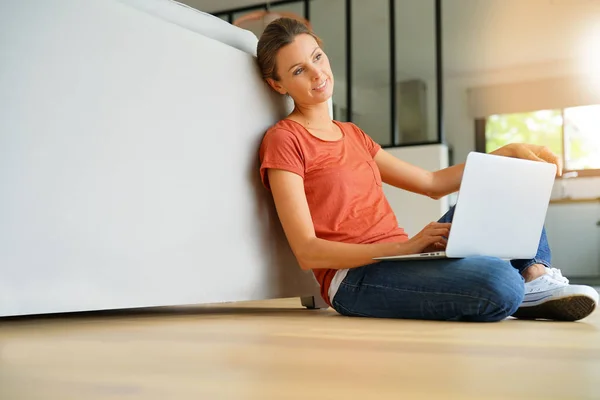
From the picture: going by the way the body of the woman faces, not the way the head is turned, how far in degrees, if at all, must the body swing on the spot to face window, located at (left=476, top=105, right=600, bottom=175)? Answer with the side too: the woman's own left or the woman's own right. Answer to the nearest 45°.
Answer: approximately 135° to the woman's own left

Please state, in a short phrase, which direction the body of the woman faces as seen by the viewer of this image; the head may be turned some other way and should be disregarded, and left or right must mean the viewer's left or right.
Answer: facing the viewer and to the right of the viewer

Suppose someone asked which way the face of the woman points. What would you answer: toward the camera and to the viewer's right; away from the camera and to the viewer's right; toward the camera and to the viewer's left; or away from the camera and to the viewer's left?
toward the camera and to the viewer's right
